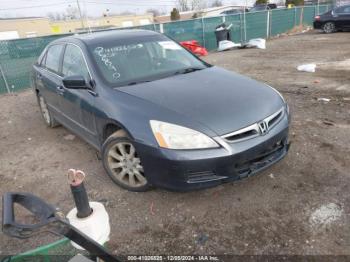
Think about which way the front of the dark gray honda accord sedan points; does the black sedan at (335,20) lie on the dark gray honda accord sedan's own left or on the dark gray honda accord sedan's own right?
on the dark gray honda accord sedan's own left

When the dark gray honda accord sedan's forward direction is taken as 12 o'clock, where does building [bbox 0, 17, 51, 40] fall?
The building is roughly at 7 o'clock from the dark gray honda accord sedan.

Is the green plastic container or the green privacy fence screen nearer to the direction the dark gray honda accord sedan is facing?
the green plastic container

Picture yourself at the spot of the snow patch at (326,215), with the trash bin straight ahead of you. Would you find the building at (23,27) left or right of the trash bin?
left

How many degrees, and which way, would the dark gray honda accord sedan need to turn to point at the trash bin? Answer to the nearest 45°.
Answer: approximately 135° to its left

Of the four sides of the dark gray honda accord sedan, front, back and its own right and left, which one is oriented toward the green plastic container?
right

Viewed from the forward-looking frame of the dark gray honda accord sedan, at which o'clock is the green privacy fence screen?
The green privacy fence screen is roughly at 8 o'clock from the dark gray honda accord sedan.

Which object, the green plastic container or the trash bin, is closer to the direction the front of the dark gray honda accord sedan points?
the green plastic container

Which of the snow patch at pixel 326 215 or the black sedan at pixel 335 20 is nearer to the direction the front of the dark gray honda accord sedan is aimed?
the snow patch

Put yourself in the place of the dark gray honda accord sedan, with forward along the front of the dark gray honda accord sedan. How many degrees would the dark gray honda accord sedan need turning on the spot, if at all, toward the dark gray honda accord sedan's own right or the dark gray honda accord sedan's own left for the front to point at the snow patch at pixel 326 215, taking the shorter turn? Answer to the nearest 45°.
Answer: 0° — it already faces it
